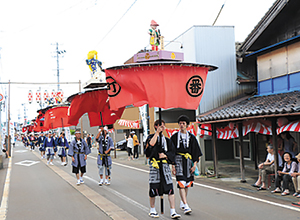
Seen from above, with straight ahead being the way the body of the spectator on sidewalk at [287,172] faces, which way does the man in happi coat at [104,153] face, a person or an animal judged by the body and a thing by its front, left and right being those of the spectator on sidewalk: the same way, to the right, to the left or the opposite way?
to the left

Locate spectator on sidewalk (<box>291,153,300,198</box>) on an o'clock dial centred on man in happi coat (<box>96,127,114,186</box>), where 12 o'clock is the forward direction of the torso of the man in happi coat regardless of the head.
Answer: The spectator on sidewalk is roughly at 10 o'clock from the man in happi coat.

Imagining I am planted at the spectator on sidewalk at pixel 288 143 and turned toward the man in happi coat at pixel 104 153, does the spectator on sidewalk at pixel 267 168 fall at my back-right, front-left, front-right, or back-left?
front-left

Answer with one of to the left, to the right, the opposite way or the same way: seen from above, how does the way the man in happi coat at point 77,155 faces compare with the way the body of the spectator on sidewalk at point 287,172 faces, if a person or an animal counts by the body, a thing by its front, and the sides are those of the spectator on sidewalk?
to the left

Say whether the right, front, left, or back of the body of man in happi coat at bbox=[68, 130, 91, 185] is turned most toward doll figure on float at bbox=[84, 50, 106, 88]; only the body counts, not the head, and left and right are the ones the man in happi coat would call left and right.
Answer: left

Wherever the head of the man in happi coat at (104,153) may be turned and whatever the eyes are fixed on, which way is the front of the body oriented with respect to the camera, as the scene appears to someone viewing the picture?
toward the camera

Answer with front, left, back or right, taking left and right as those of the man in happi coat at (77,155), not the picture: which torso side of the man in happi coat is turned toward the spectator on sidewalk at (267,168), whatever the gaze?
left

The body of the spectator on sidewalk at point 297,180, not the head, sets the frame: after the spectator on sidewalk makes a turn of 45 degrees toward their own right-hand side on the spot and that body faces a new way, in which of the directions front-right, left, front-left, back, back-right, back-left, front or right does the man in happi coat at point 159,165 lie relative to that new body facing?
front-left

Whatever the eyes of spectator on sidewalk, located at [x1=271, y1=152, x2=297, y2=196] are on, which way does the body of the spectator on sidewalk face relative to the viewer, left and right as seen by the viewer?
facing the viewer and to the left of the viewer

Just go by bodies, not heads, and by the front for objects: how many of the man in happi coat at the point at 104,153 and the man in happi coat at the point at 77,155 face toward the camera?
2

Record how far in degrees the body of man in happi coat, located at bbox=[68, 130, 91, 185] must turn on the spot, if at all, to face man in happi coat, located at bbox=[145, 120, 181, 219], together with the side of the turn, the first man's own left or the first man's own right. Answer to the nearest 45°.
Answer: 0° — they already face them

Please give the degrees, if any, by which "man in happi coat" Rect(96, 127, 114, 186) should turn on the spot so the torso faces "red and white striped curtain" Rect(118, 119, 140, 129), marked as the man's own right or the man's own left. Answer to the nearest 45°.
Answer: approximately 180°

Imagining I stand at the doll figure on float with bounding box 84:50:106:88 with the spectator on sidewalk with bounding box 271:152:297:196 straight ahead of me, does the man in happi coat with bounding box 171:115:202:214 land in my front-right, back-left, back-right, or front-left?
front-right

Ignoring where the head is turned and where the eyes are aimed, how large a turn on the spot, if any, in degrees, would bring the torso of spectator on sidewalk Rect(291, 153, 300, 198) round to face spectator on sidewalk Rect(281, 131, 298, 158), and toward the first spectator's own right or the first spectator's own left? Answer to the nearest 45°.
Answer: approximately 135° to the first spectator's own right
